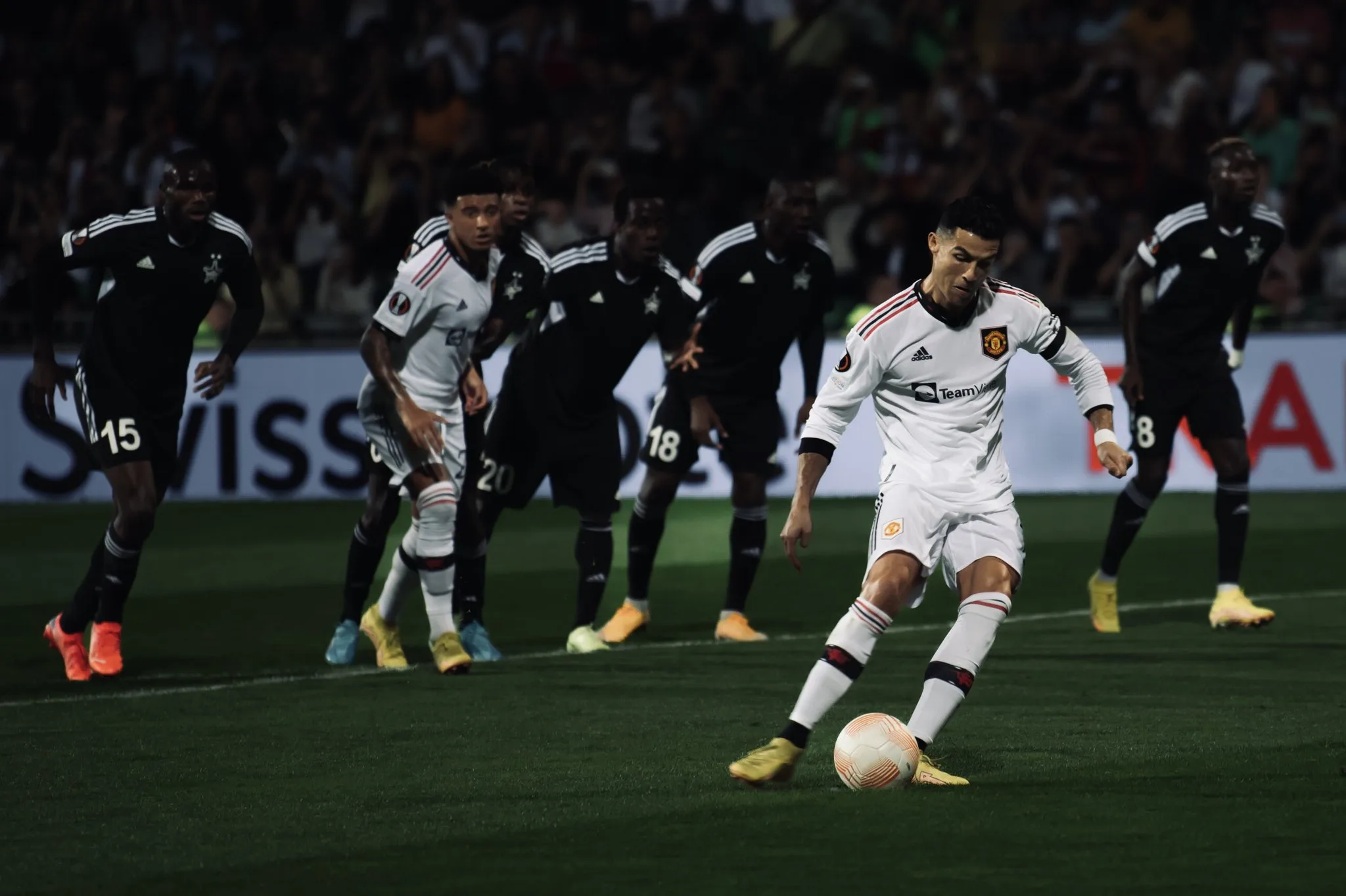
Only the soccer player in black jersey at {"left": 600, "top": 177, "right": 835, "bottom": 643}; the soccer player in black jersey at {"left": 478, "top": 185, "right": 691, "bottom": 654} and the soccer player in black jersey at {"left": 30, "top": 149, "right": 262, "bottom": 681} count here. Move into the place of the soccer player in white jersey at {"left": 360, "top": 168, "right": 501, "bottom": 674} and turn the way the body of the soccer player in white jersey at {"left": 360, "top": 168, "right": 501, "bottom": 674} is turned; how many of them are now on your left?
2

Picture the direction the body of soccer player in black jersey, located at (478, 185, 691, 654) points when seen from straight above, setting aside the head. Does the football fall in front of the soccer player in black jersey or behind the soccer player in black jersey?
in front

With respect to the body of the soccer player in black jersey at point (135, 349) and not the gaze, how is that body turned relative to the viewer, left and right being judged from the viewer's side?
facing the viewer and to the right of the viewer

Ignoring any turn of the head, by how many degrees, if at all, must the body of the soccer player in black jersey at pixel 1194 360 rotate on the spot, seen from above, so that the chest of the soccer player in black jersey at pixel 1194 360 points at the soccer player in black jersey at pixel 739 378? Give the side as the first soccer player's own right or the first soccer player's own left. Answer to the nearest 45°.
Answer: approximately 135° to the first soccer player's own right

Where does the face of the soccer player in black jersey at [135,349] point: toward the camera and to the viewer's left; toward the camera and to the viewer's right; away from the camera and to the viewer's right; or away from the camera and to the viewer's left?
toward the camera and to the viewer's right

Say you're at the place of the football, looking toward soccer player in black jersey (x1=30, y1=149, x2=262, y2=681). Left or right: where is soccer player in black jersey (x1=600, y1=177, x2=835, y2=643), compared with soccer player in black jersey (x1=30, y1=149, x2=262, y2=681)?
right

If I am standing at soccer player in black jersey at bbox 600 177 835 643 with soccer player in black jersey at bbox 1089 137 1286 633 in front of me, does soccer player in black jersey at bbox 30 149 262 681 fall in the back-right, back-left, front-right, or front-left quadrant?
back-right

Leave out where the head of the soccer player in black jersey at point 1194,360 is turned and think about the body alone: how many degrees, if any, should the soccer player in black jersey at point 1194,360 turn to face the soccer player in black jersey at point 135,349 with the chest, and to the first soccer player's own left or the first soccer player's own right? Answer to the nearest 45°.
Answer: approximately 90° to the first soccer player's own right

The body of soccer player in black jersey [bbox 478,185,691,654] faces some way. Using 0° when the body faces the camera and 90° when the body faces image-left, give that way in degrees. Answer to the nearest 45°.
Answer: approximately 315°

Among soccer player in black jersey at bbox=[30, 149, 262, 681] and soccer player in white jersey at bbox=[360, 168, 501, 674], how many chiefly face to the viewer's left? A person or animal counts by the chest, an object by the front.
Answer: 0

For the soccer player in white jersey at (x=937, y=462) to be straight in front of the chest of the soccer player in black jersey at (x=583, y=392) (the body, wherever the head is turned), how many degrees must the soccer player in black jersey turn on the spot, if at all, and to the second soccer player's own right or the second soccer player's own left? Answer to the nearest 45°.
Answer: approximately 45° to the second soccer player's own right

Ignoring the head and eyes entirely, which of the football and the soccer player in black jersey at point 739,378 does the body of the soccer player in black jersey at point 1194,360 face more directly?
the football
